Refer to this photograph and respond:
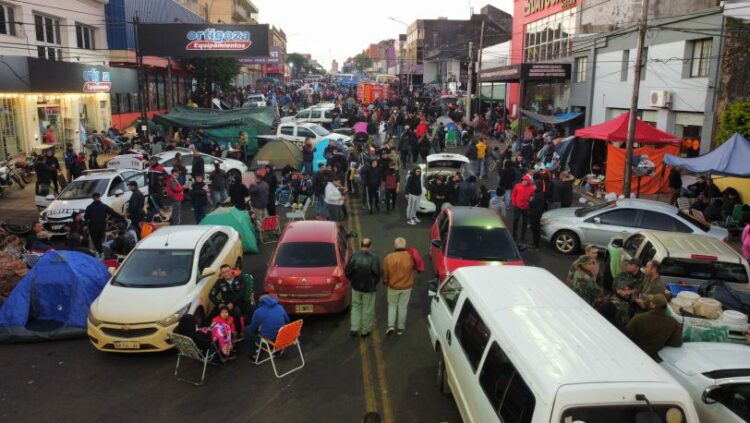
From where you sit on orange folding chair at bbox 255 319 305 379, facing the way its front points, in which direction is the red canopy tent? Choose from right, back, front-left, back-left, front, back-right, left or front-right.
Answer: right

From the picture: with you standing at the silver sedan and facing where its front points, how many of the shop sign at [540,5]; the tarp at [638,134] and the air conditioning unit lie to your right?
3

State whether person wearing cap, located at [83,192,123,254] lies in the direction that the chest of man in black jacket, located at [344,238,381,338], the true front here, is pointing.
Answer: no

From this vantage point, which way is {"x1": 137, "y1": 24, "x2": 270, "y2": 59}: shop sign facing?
toward the camera

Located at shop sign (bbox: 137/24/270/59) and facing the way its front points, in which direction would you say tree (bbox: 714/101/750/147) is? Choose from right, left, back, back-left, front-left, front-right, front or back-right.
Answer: front-left

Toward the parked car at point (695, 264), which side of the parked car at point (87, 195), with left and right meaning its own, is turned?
left

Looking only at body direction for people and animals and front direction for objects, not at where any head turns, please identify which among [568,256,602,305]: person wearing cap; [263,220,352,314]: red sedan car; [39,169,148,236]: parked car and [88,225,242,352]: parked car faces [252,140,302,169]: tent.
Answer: the red sedan car

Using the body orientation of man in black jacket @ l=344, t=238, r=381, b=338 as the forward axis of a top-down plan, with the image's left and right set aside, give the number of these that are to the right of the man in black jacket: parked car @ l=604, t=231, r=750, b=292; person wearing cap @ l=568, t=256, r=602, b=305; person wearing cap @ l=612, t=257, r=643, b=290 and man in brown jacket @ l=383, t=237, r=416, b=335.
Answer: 4

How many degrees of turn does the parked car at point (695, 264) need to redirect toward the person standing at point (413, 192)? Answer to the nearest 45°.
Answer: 0° — it already faces them

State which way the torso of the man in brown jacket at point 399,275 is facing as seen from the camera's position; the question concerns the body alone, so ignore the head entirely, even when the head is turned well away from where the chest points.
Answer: away from the camera

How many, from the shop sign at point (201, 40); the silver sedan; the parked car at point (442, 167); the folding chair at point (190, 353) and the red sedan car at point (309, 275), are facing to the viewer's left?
1

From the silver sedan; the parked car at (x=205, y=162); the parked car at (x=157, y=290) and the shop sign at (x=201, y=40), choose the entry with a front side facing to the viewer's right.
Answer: the parked car at (x=205, y=162)

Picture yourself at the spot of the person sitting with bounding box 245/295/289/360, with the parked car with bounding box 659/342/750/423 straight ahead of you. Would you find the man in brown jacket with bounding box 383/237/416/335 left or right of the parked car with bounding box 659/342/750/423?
left

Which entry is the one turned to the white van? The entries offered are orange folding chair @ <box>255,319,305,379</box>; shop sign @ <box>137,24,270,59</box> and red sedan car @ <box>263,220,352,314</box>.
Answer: the shop sign

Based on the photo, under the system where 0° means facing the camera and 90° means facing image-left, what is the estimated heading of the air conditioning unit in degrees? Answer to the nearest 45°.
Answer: approximately 45°
